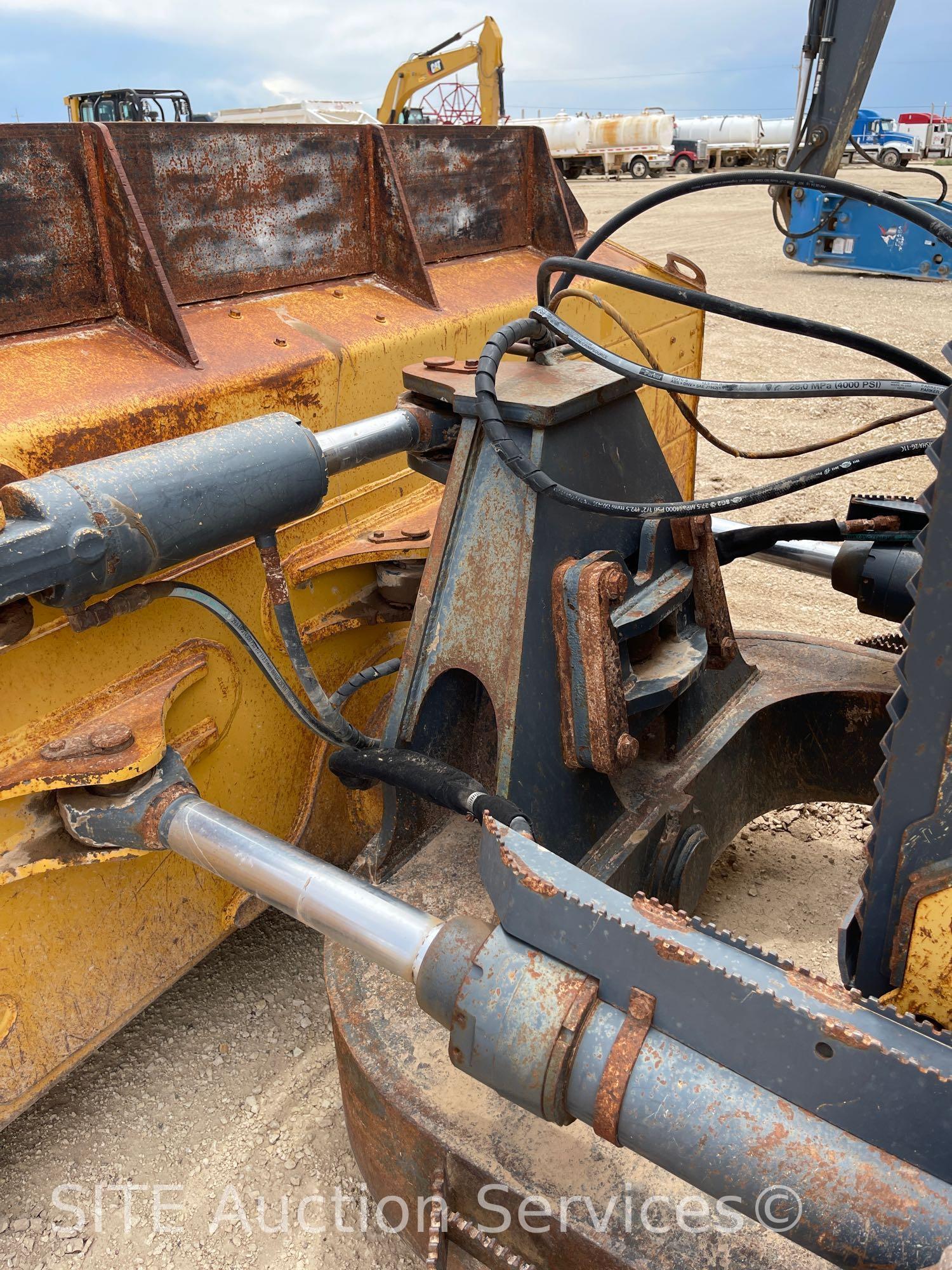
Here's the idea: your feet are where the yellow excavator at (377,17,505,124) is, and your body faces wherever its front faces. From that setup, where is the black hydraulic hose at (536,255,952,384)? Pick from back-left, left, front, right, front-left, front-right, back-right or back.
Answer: right

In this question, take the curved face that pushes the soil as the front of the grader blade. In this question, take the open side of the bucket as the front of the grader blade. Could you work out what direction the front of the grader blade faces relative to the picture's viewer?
facing away from the viewer and to the left of the viewer

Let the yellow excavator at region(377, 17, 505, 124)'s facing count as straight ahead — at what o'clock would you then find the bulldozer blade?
The bulldozer blade is roughly at 3 o'clock from the yellow excavator.

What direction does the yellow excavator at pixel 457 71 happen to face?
to the viewer's right
